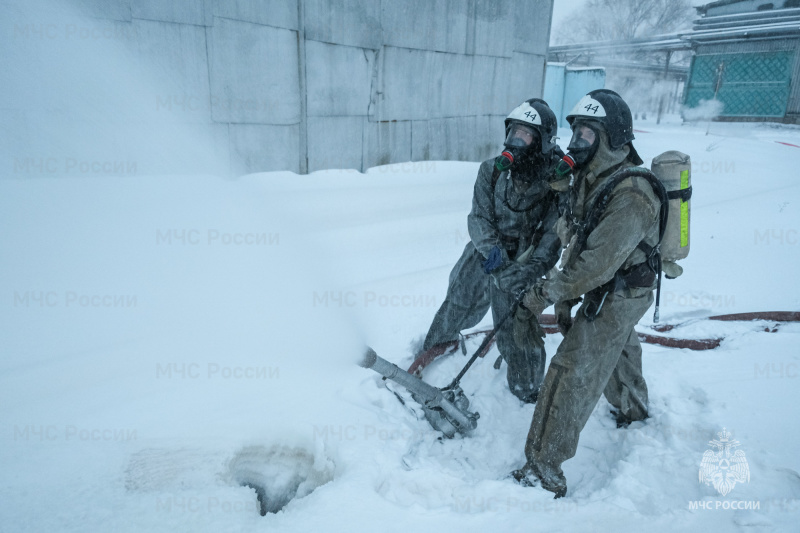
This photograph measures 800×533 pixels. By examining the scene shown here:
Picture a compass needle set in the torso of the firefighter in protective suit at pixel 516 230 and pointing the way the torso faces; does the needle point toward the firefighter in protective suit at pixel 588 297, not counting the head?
no

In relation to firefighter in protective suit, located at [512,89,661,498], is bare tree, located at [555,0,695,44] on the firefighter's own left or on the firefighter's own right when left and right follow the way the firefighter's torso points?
on the firefighter's own right

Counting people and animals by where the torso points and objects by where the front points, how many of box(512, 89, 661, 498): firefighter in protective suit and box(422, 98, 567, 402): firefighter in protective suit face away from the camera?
0

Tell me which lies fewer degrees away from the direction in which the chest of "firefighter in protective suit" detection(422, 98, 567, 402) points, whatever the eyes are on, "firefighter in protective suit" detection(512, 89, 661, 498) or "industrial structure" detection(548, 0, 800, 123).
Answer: the firefighter in protective suit

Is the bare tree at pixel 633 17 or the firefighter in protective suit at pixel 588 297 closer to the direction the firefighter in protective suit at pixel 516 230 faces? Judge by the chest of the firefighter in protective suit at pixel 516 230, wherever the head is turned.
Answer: the firefighter in protective suit

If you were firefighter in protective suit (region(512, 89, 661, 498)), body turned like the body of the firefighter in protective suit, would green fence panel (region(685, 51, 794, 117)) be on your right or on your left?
on your right

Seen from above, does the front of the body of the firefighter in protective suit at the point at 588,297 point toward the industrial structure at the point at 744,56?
no

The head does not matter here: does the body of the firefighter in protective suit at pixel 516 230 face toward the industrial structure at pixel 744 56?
no

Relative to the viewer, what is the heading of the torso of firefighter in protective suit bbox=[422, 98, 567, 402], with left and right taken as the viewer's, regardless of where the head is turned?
facing the viewer and to the left of the viewer

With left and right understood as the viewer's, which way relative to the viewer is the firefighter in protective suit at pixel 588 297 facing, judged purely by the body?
facing to the left of the viewer

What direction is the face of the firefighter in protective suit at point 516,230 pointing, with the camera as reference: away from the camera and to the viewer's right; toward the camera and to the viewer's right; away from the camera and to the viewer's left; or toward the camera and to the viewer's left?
toward the camera and to the viewer's left

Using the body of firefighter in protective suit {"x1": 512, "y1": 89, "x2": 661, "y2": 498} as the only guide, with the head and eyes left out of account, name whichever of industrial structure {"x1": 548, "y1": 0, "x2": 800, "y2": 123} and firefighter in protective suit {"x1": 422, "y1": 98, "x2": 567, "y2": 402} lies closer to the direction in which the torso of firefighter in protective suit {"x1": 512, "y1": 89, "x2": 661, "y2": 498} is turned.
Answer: the firefighter in protective suit

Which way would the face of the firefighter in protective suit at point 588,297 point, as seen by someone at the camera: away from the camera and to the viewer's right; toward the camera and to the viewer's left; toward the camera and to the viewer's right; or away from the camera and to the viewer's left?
toward the camera and to the viewer's left
